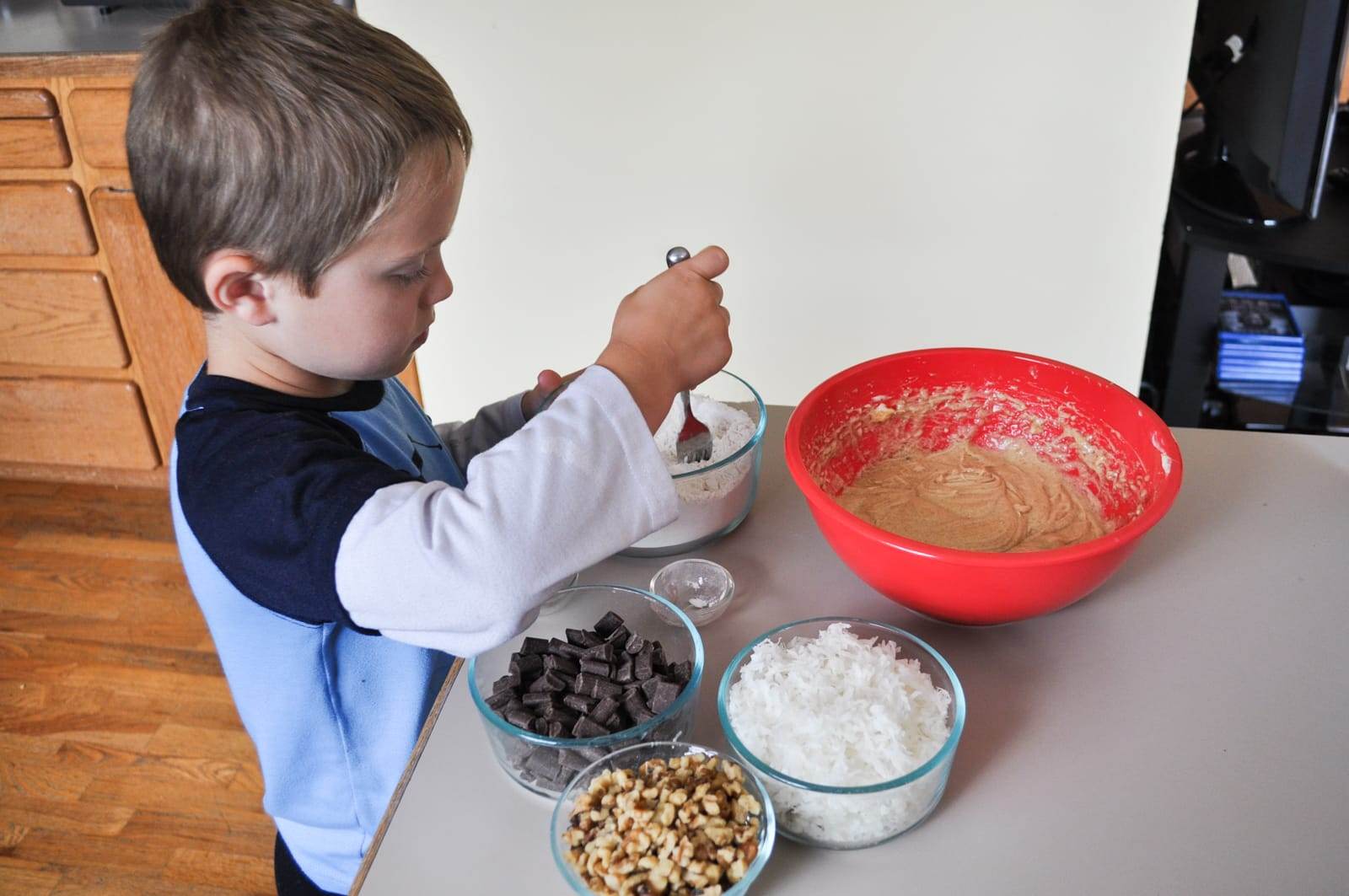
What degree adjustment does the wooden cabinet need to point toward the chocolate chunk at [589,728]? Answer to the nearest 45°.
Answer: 0° — it already faces it

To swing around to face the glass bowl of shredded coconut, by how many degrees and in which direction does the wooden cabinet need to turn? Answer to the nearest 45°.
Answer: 0° — it already faces it

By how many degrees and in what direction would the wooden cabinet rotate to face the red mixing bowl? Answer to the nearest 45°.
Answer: approximately 45° to its left

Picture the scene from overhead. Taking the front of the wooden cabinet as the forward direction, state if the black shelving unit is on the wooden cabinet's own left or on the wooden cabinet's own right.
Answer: on the wooden cabinet's own left

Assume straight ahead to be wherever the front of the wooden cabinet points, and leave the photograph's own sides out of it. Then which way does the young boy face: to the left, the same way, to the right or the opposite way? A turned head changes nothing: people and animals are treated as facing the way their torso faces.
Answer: to the left

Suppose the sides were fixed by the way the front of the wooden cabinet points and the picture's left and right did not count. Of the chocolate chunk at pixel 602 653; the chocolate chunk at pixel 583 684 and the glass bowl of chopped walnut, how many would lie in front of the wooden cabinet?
3

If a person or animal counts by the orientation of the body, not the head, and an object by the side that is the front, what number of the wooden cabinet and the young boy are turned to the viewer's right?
1

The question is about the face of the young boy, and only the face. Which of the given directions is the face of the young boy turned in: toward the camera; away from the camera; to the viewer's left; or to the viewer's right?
to the viewer's right

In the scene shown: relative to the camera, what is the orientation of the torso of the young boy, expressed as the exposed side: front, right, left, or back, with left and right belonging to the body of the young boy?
right
